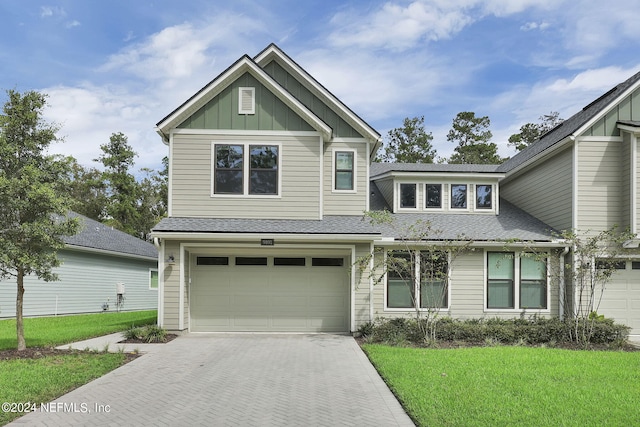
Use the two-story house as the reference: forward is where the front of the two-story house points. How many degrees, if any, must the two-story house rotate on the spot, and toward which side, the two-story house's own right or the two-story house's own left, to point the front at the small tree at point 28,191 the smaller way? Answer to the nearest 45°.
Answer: approximately 45° to the two-story house's own right

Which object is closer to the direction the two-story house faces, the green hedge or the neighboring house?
the green hedge

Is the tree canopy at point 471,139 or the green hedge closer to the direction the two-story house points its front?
the green hedge

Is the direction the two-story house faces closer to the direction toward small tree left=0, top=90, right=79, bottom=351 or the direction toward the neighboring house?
the small tree

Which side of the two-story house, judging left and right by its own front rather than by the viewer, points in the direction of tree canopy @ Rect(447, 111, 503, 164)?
back

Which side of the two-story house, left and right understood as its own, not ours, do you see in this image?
front

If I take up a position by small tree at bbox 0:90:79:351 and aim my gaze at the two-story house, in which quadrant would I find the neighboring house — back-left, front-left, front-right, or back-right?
front-left
